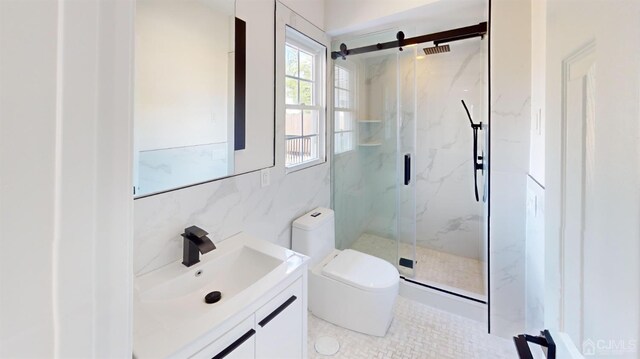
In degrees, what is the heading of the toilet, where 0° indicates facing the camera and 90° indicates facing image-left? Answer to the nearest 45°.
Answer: approximately 315°

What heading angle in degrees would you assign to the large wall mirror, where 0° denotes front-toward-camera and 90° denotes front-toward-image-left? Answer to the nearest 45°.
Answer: approximately 315°

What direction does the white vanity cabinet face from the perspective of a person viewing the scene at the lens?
facing the viewer and to the right of the viewer
